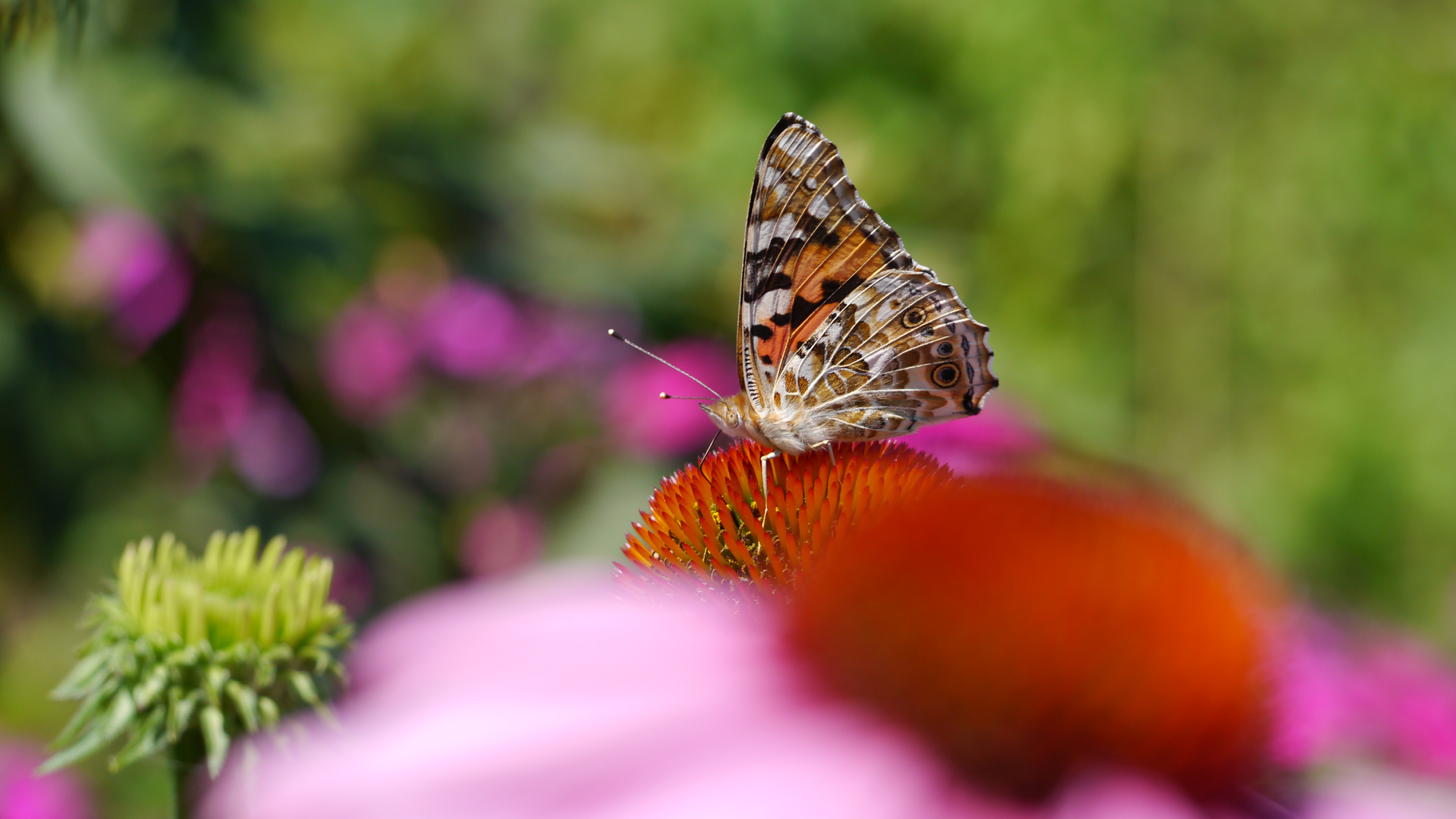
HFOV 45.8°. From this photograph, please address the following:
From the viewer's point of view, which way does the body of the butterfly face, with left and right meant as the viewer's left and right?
facing to the left of the viewer

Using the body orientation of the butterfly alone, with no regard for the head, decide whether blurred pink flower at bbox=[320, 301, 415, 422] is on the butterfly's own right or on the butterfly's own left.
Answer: on the butterfly's own right

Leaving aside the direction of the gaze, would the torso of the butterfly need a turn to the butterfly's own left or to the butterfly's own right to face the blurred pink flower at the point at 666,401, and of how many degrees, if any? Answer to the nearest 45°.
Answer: approximately 90° to the butterfly's own right

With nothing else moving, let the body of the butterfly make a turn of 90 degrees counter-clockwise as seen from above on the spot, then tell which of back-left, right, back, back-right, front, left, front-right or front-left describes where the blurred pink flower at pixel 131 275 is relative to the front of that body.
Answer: back-right
